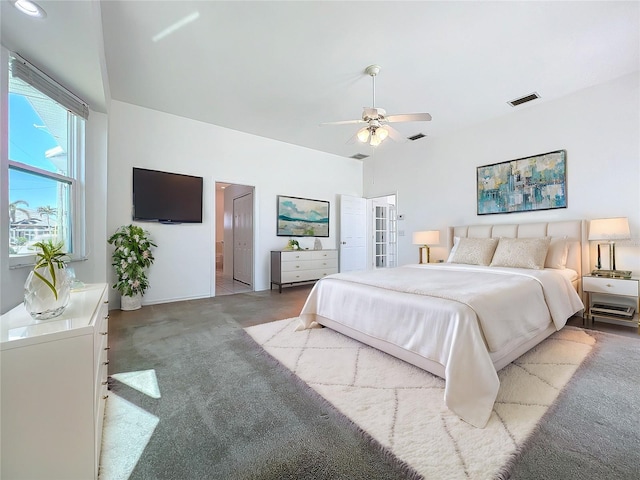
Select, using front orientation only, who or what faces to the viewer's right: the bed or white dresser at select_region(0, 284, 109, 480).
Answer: the white dresser

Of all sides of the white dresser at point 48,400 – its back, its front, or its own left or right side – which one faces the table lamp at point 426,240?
front

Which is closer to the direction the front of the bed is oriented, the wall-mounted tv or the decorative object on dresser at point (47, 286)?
the decorative object on dresser

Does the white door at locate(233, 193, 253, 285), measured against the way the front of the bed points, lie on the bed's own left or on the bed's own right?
on the bed's own right

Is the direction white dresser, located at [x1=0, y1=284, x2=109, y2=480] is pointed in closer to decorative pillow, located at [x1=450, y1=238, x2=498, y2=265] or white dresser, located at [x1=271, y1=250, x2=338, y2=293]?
the decorative pillow

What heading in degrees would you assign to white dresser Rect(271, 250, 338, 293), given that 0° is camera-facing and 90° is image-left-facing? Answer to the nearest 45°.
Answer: approximately 315°

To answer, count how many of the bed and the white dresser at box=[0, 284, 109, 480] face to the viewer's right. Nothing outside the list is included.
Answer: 1

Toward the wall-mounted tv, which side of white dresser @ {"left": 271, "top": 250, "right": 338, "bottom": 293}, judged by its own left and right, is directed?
right

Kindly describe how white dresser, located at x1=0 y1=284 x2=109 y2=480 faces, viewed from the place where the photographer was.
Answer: facing to the right of the viewer

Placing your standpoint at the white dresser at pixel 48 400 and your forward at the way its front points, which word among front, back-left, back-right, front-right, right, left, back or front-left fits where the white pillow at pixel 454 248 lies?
front

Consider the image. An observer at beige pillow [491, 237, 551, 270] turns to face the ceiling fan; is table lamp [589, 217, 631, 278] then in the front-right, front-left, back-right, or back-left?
back-left

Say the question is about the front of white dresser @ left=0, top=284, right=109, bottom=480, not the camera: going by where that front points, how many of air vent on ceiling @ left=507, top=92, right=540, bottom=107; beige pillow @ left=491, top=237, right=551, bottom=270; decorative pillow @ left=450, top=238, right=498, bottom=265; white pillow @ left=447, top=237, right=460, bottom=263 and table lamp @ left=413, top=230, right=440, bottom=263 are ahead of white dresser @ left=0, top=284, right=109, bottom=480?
5

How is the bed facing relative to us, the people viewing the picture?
facing the viewer and to the left of the viewer

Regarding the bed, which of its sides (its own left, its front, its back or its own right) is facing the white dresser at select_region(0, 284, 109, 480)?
front

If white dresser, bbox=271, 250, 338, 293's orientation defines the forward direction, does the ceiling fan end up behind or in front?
in front

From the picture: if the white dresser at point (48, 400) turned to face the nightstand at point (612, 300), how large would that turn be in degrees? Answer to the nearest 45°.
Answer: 0° — it already faces it

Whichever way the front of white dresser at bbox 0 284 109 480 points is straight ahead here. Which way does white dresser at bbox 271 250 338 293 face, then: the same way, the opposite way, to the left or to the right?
to the right

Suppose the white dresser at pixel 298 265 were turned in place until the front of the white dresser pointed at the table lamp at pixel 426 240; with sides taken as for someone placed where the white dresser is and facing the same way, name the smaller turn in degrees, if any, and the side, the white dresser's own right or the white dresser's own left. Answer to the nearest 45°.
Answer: approximately 45° to the white dresser's own left
